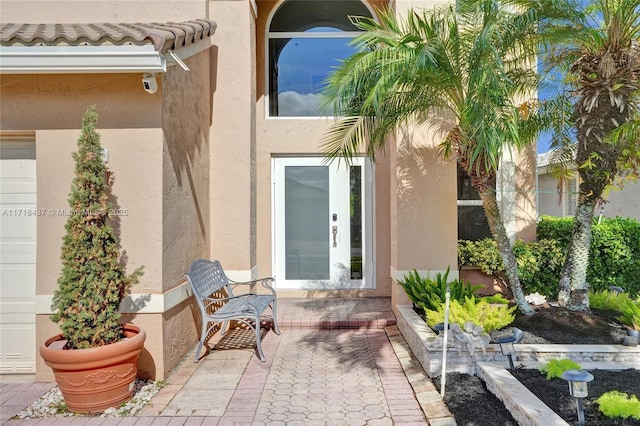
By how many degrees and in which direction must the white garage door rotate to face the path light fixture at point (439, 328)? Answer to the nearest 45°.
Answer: approximately 45° to its left

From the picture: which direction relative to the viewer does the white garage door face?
toward the camera

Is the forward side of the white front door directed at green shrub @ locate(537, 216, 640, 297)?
no

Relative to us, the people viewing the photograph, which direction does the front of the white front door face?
facing the viewer

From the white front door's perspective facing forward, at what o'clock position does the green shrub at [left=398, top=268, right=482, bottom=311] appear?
The green shrub is roughly at 11 o'clock from the white front door.

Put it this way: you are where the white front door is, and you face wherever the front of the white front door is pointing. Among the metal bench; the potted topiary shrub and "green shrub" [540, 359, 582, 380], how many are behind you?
0

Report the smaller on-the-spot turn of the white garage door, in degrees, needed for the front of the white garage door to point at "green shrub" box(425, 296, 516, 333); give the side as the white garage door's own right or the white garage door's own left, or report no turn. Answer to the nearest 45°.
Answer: approximately 45° to the white garage door's own left

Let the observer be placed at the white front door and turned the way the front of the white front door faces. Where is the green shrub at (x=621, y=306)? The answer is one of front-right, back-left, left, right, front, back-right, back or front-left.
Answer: front-left

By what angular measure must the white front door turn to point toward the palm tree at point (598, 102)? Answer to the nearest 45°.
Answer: approximately 45° to its left

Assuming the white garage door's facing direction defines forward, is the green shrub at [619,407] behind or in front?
in front

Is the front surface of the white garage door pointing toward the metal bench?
no

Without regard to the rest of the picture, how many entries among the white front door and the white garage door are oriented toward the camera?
2

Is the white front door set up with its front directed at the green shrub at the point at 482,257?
no
